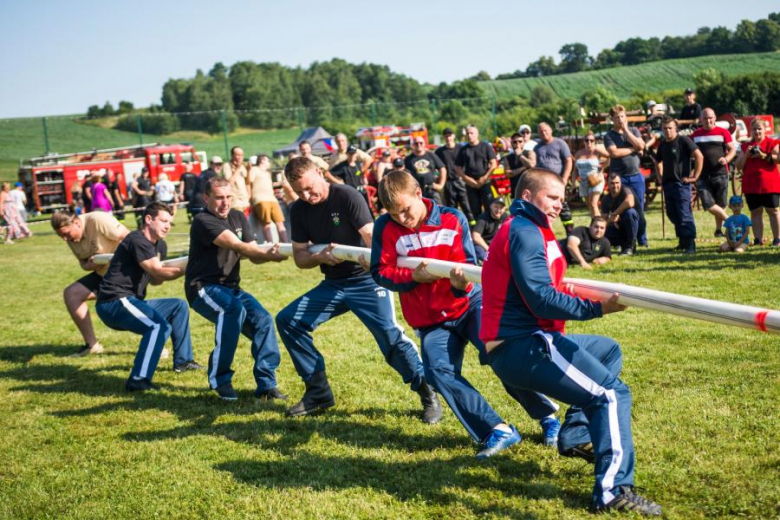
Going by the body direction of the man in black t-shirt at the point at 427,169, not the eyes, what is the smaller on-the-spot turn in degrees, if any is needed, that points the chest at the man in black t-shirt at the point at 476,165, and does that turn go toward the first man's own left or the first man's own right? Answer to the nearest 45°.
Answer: approximately 90° to the first man's own left

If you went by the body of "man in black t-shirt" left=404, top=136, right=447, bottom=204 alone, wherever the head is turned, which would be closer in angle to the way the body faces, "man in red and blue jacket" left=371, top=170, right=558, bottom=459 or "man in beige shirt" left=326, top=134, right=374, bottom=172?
the man in red and blue jacket

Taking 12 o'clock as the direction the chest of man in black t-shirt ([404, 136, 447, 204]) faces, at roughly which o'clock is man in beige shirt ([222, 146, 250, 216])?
The man in beige shirt is roughly at 3 o'clock from the man in black t-shirt.

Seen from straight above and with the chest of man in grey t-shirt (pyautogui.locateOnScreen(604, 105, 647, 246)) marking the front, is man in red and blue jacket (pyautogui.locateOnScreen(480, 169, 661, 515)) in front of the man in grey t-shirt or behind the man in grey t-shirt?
in front

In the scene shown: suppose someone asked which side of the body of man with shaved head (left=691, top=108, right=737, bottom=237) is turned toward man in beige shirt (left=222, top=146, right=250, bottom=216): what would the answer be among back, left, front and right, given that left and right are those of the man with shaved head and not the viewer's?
right

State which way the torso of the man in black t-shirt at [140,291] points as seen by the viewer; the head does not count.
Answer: to the viewer's right

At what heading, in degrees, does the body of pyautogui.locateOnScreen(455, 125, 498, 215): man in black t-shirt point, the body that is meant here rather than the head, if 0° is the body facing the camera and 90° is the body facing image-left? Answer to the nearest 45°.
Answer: approximately 0°

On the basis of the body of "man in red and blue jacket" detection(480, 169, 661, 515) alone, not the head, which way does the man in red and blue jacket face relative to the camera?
to the viewer's right

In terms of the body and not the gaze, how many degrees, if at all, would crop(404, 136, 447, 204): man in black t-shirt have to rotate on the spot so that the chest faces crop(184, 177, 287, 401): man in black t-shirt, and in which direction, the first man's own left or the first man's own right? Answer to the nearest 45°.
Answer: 0° — they already face them

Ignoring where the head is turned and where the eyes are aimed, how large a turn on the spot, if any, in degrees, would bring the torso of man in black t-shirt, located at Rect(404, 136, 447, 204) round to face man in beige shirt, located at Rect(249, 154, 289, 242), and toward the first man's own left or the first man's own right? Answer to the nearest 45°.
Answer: approximately 90° to the first man's own right
